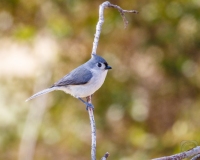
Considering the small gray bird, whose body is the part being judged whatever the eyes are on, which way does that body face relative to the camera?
to the viewer's right
